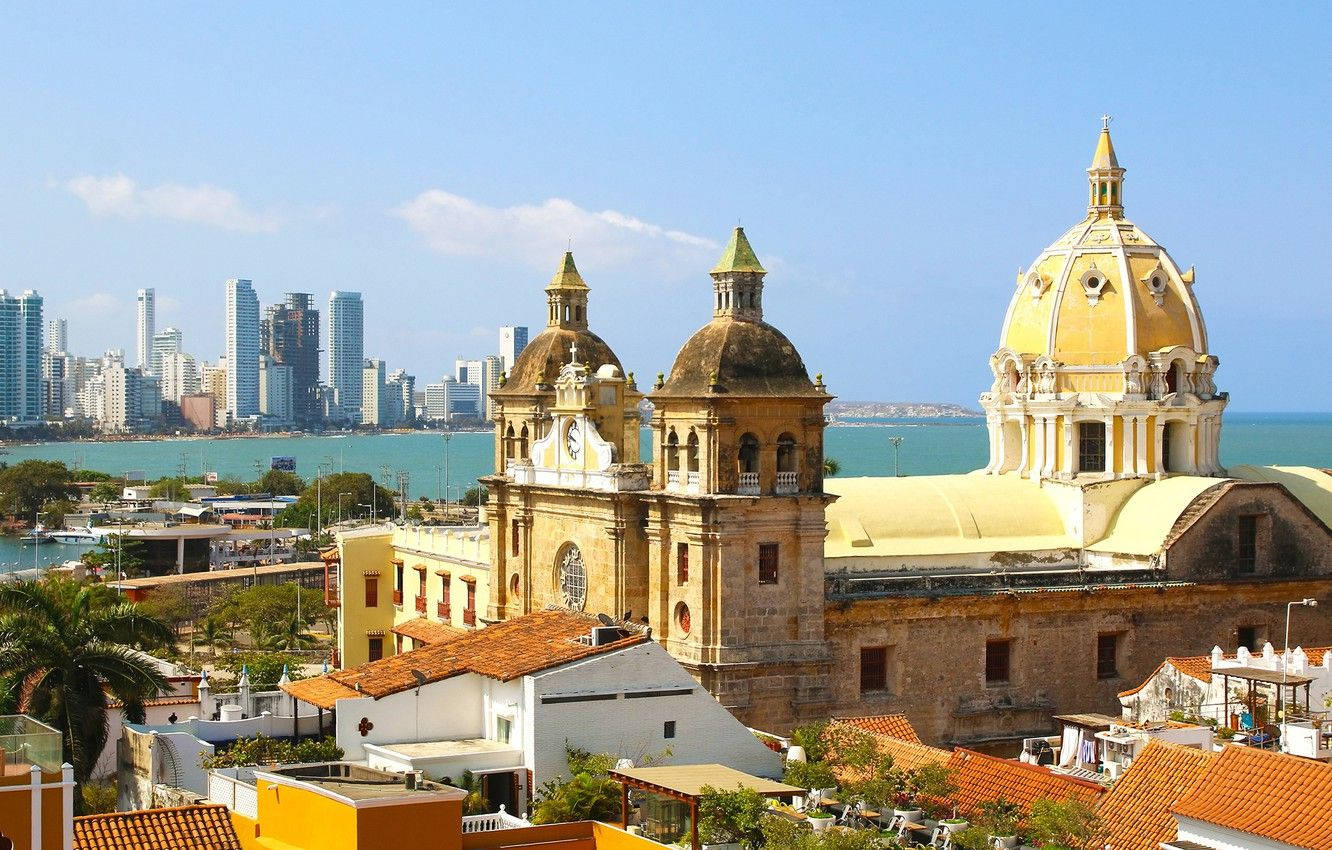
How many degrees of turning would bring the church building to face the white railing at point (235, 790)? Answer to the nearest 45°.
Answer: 0° — it already faces it

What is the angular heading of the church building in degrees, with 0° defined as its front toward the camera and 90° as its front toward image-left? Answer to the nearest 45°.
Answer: approximately 45°

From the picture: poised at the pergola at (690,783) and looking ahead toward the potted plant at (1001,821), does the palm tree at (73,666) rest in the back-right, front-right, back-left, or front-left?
back-left

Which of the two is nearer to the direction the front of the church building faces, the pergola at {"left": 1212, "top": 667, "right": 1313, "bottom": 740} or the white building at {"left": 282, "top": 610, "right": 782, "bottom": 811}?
the white building

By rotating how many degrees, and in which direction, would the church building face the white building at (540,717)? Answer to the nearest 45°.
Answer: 0° — it already faces it

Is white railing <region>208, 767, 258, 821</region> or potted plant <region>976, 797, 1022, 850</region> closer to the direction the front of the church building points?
the white railing

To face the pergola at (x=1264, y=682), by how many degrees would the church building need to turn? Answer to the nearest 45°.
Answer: approximately 90° to its left
